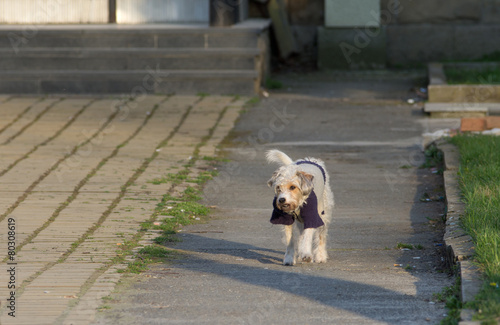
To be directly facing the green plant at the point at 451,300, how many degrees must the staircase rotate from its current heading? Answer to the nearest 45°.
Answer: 0° — it already faces it

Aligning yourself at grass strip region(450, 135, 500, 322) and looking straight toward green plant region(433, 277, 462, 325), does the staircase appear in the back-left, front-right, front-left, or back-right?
back-right

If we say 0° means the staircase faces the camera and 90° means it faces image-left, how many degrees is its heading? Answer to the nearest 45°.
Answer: approximately 0°

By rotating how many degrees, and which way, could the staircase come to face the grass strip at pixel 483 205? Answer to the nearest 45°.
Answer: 0° — it already faces it

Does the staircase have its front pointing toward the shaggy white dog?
yes

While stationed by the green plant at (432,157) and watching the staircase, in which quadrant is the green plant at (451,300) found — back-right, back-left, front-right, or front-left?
back-left

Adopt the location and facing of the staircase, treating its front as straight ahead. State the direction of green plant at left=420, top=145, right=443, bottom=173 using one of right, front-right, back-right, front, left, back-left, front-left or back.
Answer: front-left
